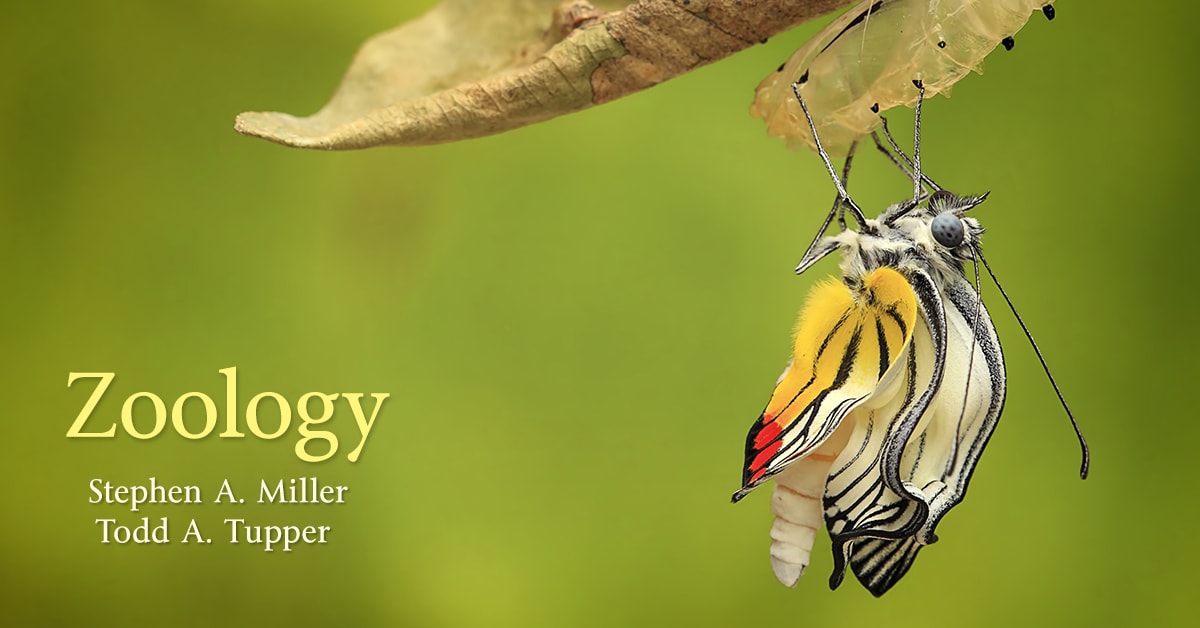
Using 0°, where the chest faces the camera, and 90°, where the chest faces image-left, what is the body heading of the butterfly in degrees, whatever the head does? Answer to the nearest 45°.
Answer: approximately 270°
